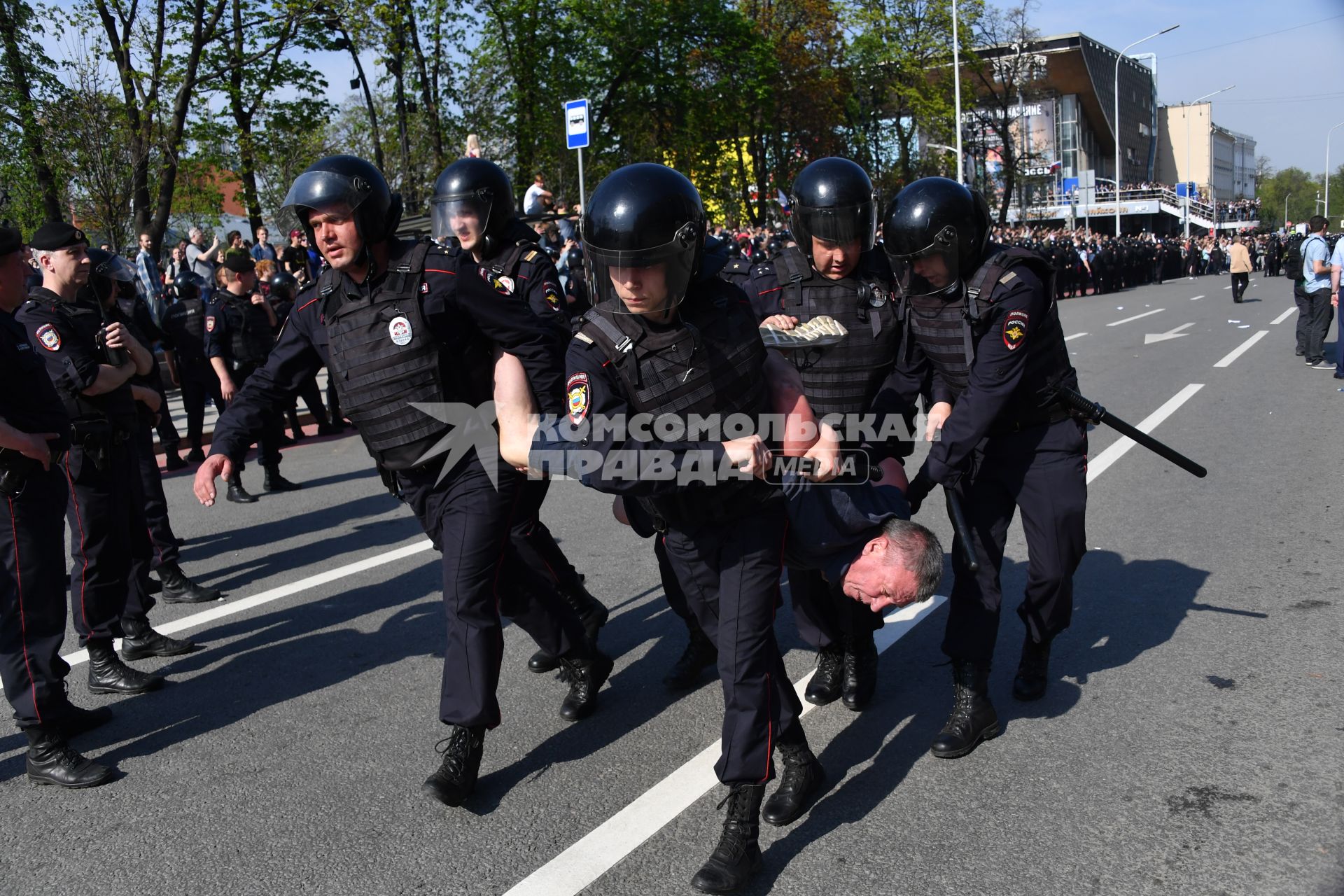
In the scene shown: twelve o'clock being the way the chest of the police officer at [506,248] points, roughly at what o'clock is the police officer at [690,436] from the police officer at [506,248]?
the police officer at [690,436] is roughly at 10 o'clock from the police officer at [506,248].

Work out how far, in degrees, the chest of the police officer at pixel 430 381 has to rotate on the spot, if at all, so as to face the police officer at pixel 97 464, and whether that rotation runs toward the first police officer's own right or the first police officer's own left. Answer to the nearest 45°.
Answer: approximately 90° to the first police officer's own right

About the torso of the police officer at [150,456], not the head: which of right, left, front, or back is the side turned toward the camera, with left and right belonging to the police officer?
right

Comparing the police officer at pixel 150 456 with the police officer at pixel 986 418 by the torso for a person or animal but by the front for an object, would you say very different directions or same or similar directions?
very different directions

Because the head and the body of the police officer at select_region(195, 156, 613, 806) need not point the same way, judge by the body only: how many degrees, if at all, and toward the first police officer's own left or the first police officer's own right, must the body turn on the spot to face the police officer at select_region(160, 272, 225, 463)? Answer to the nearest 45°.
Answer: approximately 135° to the first police officer's own right

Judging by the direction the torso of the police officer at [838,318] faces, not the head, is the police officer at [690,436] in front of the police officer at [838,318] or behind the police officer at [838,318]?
in front

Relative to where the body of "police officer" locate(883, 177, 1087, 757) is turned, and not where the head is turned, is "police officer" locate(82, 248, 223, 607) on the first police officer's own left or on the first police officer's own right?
on the first police officer's own right

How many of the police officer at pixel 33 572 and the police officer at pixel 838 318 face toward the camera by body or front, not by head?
1

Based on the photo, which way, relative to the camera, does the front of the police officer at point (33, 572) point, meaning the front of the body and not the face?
to the viewer's right

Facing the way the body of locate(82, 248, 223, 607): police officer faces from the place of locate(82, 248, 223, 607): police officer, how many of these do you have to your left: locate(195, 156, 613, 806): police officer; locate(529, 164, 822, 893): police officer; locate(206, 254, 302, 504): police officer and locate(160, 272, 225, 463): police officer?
2

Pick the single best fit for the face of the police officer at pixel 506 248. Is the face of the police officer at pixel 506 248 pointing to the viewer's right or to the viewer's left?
to the viewer's left

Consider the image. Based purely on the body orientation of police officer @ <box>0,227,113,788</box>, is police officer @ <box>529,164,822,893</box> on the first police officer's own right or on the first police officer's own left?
on the first police officer's own right

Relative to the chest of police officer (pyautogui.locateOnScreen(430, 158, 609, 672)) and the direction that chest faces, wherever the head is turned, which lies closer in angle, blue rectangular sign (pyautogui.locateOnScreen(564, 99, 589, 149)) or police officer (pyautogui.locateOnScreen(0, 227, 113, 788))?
the police officer
